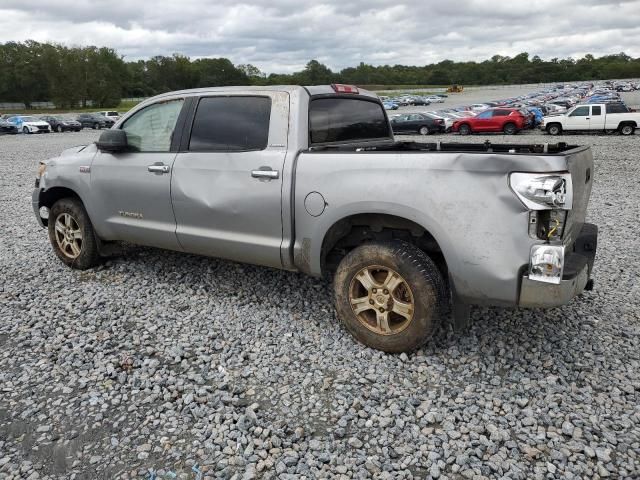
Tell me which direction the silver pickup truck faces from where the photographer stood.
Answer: facing away from the viewer and to the left of the viewer

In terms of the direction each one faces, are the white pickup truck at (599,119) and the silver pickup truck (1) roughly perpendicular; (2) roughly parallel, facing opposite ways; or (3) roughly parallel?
roughly parallel

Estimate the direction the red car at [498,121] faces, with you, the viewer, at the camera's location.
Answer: facing to the left of the viewer

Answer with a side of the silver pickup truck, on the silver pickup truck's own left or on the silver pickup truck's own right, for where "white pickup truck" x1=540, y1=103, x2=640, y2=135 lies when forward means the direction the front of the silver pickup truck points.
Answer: on the silver pickup truck's own right

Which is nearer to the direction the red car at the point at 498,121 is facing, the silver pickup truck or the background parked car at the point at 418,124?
the background parked car

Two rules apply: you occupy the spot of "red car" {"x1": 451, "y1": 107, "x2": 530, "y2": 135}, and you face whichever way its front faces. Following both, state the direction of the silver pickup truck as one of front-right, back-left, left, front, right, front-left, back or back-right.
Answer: left

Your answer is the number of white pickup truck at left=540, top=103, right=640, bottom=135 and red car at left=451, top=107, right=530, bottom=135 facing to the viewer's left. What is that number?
2

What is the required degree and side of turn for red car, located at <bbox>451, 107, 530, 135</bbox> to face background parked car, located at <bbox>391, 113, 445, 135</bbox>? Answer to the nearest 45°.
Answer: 0° — it already faces it

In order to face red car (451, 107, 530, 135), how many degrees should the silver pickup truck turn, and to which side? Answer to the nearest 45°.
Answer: approximately 45° to its right
